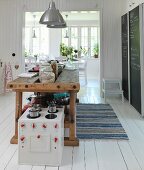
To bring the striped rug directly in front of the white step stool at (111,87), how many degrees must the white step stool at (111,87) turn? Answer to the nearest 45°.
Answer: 0° — it already faces it

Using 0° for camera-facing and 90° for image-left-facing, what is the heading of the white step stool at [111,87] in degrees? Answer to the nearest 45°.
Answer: approximately 0°

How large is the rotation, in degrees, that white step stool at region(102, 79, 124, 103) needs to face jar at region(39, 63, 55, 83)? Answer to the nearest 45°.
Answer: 0° — it already faces it
